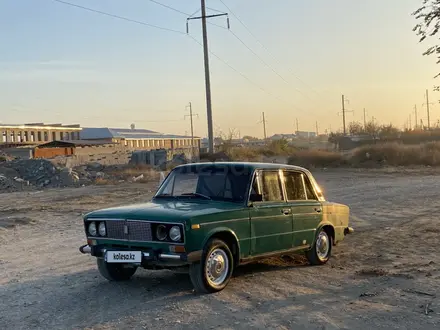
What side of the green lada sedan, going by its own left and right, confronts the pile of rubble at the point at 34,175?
right

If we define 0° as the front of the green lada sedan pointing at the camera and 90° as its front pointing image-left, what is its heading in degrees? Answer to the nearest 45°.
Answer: approximately 45°
